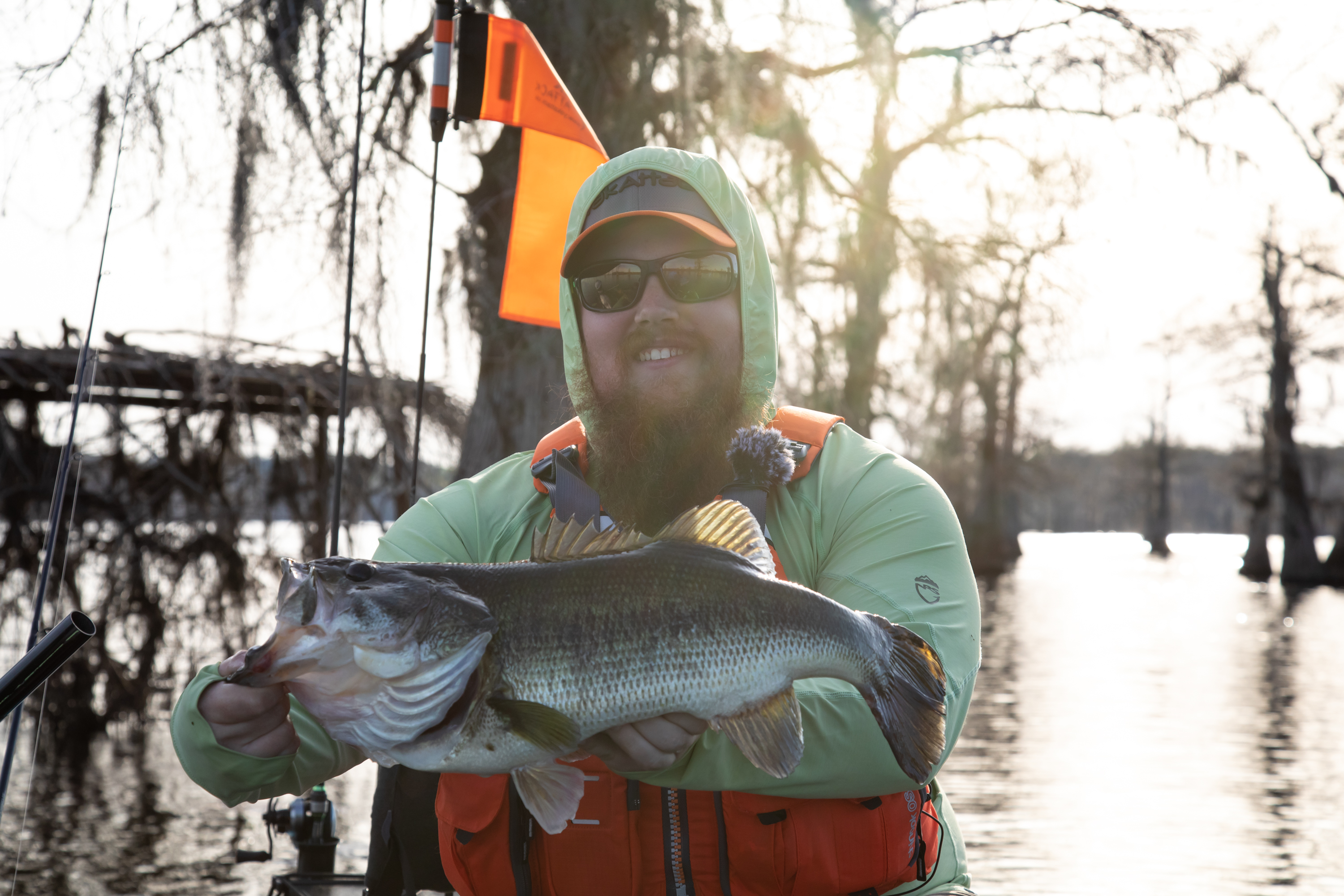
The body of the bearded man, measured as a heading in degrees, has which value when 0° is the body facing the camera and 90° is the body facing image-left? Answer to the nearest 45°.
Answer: approximately 0°

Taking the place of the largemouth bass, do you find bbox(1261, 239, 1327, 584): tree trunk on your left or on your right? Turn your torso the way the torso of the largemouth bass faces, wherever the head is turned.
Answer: on your right

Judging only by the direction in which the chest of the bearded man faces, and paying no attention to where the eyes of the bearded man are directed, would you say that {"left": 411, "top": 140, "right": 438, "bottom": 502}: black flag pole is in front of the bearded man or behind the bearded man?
behind

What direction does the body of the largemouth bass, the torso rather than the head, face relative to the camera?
to the viewer's left

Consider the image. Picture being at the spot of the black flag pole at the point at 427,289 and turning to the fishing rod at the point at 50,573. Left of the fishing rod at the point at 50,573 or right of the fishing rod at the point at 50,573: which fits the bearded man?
left

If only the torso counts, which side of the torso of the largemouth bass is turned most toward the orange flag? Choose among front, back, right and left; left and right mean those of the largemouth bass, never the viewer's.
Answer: right

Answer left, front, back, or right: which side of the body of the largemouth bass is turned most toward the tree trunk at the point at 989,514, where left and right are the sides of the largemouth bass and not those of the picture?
right

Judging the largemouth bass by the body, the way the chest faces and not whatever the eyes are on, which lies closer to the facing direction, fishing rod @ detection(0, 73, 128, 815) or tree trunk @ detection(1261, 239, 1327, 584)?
the fishing rod

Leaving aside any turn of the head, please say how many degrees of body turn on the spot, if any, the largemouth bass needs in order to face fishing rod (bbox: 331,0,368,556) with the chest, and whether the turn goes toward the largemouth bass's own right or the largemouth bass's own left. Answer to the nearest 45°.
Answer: approximately 45° to the largemouth bass's own right

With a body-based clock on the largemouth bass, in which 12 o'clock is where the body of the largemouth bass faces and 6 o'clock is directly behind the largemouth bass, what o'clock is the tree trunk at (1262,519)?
The tree trunk is roughly at 4 o'clock from the largemouth bass.
